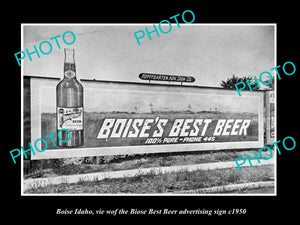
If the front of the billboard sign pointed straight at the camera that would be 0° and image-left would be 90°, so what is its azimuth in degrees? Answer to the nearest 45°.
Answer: approximately 315°

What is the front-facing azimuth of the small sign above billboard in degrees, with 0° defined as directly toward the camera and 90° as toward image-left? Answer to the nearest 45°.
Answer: approximately 315°
